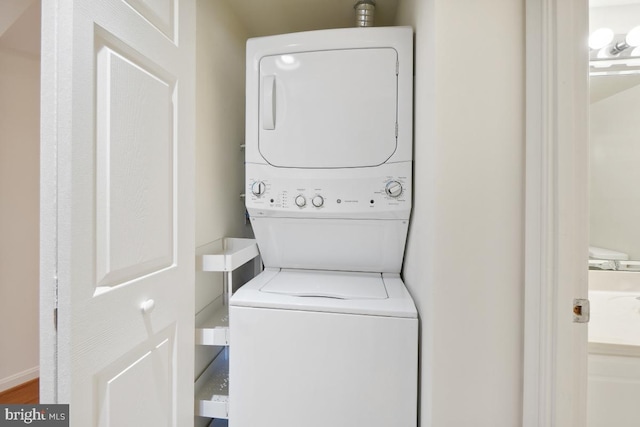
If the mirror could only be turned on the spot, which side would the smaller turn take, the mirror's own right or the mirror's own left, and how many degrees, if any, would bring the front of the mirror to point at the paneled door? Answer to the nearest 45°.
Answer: approximately 45° to the mirror's own right

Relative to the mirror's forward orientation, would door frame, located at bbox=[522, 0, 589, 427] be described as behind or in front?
in front

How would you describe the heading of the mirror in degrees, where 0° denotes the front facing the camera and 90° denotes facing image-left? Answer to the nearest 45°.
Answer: approximately 0°

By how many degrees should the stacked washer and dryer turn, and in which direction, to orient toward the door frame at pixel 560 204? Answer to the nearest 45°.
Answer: approximately 45° to its left

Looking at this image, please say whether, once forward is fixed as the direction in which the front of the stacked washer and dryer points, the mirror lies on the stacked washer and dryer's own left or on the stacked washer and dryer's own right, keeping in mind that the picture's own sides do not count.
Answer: on the stacked washer and dryer's own left

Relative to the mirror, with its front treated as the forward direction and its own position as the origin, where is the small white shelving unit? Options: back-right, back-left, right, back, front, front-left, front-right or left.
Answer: front-right

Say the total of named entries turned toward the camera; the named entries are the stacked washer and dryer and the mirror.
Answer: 2
